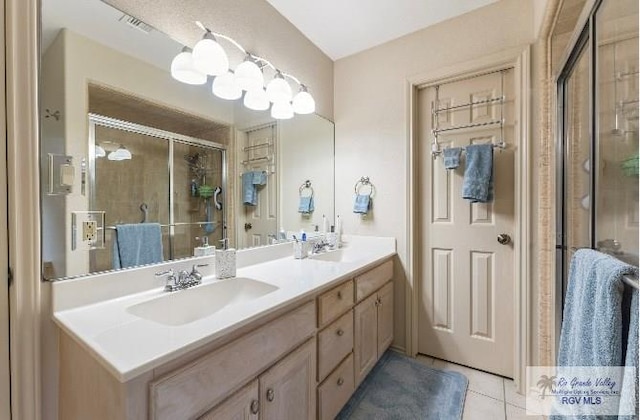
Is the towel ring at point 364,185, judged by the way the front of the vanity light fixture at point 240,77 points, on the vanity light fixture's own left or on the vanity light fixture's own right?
on the vanity light fixture's own left

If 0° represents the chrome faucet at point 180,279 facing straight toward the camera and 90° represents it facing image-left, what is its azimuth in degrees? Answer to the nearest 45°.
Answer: approximately 315°

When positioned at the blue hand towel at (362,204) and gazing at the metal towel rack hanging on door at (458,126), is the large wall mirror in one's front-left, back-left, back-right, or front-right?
back-right

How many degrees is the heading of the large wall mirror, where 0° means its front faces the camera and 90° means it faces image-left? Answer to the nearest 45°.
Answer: approximately 315°
